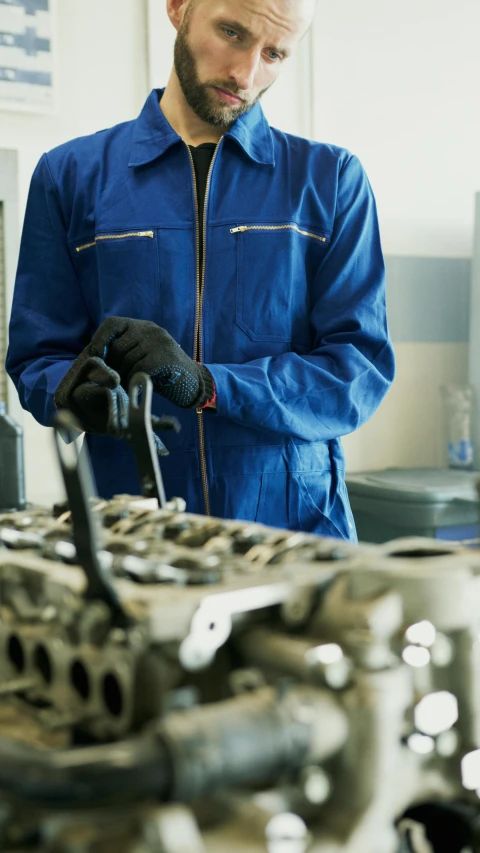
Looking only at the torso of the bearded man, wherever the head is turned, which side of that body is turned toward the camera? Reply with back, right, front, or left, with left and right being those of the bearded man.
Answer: front

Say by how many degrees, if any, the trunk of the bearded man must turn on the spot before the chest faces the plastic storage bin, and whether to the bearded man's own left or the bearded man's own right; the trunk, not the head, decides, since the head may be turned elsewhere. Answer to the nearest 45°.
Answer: approximately 135° to the bearded man's own left
